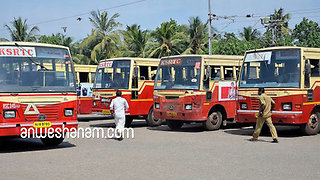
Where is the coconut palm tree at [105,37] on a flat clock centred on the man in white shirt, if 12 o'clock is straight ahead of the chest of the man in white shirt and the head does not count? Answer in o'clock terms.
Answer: The coconut palm tree is roughly at 12 o'clock from the man in white shirt.

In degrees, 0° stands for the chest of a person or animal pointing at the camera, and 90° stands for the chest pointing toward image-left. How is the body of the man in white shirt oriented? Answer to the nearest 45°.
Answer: approximately 180°

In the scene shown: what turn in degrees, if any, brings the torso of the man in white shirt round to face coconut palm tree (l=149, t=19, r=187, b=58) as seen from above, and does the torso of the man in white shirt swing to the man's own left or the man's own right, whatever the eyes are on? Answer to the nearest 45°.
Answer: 0° — they already face it

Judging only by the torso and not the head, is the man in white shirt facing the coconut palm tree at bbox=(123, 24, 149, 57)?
yes

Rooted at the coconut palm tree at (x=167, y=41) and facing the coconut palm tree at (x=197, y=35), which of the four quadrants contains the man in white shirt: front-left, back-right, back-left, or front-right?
back-right

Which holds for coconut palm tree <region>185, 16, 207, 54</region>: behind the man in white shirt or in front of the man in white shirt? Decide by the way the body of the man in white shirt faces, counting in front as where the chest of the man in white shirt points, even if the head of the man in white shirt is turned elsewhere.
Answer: in front
